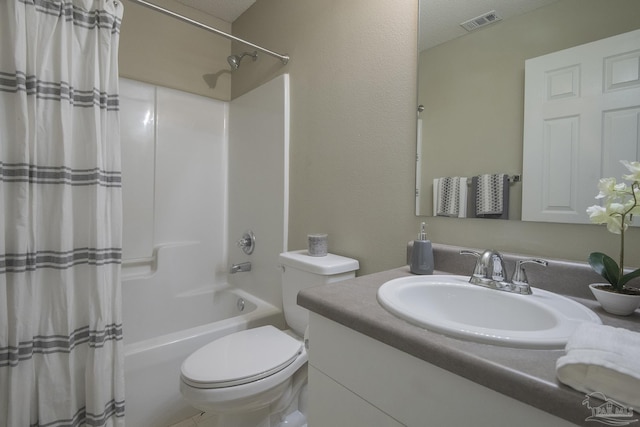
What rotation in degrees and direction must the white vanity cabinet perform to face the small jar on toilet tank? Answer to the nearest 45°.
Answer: approximately 90° to its right

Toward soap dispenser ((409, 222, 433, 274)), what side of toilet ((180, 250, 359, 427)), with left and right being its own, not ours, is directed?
left

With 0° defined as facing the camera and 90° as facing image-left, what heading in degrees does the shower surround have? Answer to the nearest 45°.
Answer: approximately 315°
